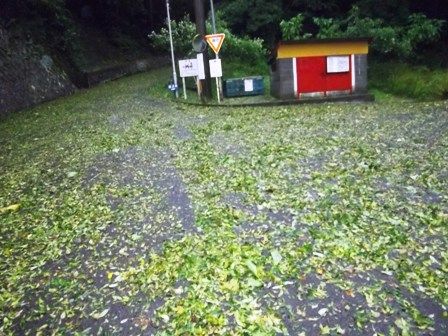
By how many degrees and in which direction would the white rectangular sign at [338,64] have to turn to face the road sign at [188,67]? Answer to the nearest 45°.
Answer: approximately 90° to its right

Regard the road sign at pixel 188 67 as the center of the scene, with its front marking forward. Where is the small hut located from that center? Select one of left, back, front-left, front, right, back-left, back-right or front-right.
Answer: left

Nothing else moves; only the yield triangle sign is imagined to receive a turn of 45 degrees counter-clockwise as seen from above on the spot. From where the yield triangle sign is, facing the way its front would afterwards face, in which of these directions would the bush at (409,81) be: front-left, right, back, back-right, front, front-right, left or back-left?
front-left

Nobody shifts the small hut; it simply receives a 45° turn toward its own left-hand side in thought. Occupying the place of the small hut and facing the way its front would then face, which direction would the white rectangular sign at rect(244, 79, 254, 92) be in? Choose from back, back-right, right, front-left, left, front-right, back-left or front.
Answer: back-right

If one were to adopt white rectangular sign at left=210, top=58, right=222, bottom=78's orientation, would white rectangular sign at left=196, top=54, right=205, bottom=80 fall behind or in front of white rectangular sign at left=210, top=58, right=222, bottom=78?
behind

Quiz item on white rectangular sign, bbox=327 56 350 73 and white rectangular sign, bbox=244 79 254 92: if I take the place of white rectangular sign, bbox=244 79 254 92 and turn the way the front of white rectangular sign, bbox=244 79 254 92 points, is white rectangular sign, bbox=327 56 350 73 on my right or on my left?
on my left

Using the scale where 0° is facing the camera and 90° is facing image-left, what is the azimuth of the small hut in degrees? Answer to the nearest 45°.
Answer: approximately 0°

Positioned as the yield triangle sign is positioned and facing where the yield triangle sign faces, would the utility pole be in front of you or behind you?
behind

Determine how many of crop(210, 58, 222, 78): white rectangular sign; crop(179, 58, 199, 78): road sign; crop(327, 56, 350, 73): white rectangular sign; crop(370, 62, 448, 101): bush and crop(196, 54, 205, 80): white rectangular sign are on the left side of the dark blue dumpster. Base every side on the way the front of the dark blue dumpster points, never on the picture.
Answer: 2

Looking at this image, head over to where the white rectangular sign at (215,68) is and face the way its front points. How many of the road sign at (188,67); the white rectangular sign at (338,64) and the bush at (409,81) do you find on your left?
2
